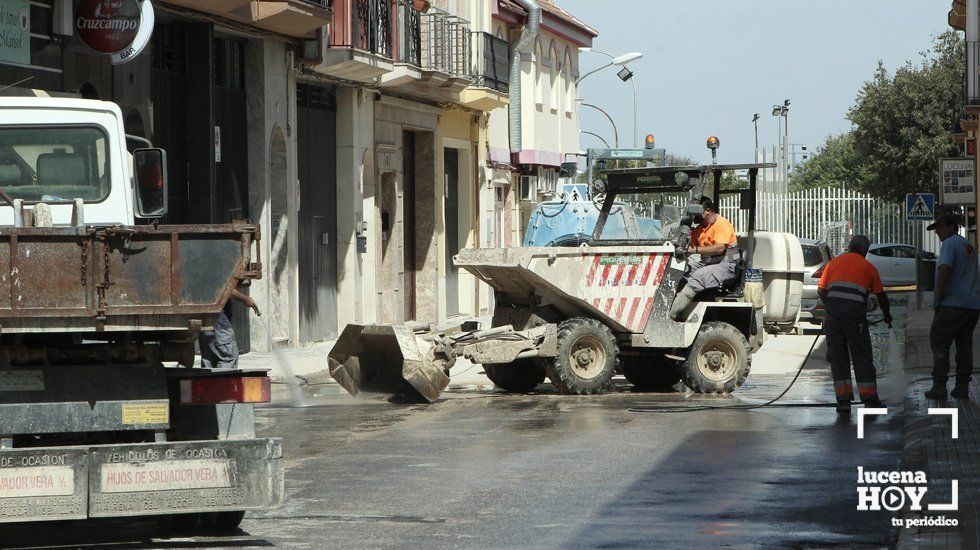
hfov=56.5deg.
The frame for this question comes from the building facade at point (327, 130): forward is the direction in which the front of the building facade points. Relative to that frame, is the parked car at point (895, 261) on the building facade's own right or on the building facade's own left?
on the building facade's own left

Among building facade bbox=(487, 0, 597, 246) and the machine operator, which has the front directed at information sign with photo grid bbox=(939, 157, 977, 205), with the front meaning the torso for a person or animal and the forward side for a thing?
the building facade

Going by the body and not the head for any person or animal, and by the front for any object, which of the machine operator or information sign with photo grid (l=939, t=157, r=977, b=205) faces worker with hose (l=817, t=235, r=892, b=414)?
the information sign with photo grid

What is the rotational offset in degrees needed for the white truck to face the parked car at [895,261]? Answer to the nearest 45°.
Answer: approximately 45° to its right

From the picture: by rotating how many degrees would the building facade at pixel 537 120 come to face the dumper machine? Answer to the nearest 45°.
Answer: approximately 45° to its right

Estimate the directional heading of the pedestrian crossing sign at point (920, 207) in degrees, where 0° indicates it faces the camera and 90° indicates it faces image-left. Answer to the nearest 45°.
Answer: approximately 0°

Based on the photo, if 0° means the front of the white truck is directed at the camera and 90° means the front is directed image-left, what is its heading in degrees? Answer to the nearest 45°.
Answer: approximately 180°

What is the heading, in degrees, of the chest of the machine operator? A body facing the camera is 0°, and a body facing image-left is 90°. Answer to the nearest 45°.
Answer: approximately 90°

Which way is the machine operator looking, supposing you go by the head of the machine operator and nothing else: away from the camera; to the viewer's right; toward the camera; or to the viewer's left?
to the viewer's left

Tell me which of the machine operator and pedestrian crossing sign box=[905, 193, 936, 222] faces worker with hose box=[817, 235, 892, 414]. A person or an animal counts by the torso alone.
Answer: the pedestrian crossing sign

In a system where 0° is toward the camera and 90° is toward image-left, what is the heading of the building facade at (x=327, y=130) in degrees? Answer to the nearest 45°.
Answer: approximately 315°

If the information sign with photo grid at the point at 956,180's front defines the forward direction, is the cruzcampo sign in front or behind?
in front
